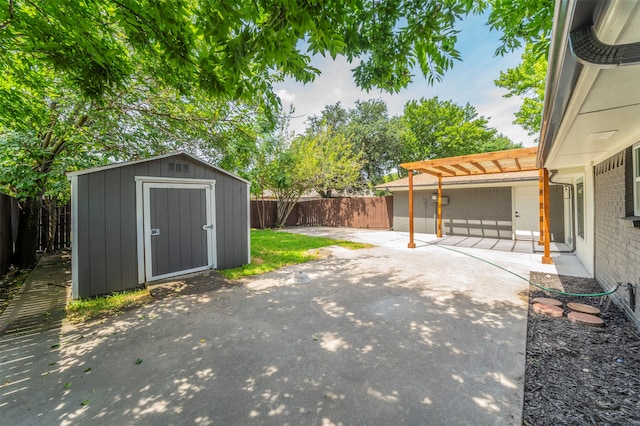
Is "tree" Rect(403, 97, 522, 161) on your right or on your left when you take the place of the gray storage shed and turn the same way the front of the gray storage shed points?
on your left

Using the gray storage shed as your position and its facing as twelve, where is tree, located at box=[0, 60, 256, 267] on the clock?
The tree is roughly at 6 o'clock from the gray storage shed.

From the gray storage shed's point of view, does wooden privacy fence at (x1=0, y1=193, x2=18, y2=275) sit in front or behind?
behind

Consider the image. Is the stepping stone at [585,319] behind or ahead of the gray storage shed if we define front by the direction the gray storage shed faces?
ahead

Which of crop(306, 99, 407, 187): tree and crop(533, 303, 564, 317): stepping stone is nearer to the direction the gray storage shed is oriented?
the stepping stone
